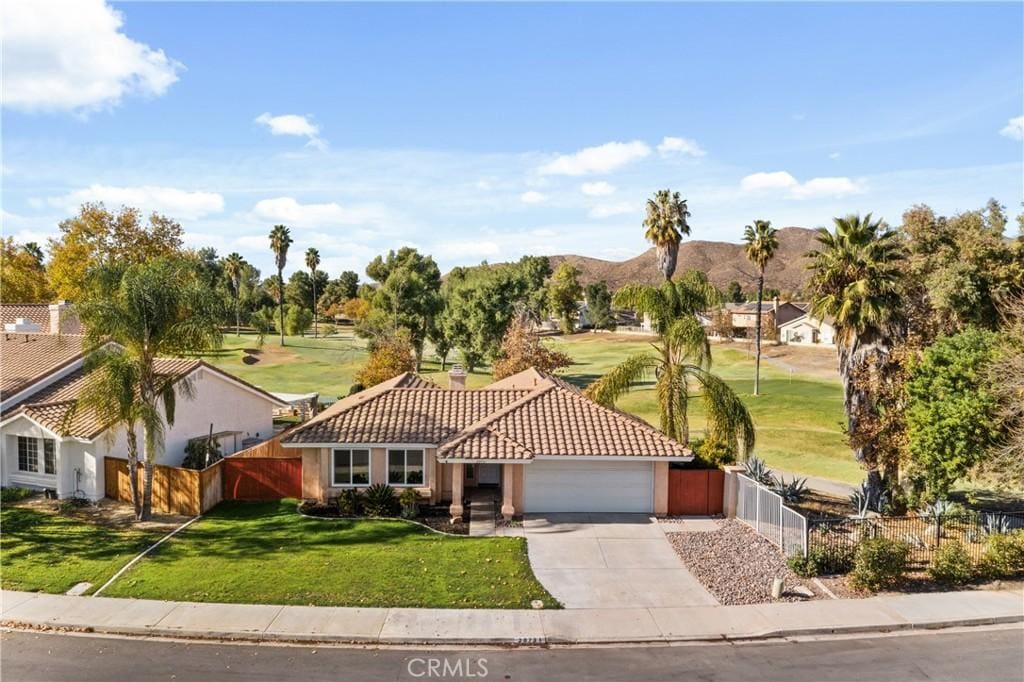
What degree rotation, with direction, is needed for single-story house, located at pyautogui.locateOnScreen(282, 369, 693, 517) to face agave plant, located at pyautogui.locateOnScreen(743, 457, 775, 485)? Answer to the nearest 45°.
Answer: approximately 90° to its left

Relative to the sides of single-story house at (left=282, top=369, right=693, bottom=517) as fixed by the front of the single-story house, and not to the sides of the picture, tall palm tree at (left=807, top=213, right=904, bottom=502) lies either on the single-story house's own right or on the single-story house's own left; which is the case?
on the single-story house's own left

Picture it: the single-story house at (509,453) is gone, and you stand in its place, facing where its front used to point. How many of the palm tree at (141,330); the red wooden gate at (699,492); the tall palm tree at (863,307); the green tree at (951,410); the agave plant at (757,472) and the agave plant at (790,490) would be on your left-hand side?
5

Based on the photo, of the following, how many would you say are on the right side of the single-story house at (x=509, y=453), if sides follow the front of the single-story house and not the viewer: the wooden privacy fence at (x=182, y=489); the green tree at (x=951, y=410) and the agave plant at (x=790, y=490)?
1

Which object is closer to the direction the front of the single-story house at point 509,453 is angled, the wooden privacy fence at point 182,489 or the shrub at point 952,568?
the shrub

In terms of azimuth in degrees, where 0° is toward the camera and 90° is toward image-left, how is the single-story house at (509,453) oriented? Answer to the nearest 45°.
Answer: approximately 0°

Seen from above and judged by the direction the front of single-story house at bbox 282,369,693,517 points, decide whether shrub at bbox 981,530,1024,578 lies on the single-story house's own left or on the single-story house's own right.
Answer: on the single-story house's own left

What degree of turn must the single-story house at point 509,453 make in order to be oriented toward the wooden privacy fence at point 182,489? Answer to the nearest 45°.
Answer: approximately 90° to its right

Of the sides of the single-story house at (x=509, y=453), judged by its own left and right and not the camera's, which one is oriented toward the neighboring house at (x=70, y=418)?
right

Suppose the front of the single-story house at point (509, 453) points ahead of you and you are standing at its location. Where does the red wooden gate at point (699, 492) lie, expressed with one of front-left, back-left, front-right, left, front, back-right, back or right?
left

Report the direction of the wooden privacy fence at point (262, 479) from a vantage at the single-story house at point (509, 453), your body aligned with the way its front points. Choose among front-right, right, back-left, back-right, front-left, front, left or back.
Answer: right

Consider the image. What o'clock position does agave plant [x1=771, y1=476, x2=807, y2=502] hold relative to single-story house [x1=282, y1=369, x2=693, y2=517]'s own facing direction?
The agave plant is roughly at 9 o'clock from the single-story house.
